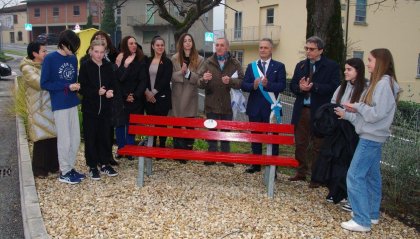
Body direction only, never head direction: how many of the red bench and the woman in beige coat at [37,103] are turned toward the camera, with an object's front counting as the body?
1

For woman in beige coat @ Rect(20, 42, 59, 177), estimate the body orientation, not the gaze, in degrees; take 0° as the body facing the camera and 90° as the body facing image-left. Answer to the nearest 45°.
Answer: approximately 270°

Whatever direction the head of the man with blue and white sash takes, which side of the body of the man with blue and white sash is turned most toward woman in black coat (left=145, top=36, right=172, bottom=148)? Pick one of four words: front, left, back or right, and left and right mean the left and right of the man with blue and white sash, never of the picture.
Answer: right

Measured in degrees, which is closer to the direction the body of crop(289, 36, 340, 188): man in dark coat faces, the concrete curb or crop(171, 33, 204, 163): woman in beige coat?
the concrete curb

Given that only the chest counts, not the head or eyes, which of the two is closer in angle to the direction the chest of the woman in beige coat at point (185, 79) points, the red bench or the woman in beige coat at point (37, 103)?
the red bench

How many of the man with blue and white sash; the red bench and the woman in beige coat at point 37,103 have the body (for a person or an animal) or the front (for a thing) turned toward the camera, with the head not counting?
2

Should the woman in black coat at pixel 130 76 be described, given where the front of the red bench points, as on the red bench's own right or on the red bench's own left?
on the red bench's own right

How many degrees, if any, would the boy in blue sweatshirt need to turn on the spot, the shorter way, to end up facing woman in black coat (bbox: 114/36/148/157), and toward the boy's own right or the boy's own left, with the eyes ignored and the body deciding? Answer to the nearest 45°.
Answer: approximately 90° to the boy's own left

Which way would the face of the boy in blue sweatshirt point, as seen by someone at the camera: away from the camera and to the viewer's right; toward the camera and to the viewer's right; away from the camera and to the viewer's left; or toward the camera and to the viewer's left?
toward the camera and to the viewer's right

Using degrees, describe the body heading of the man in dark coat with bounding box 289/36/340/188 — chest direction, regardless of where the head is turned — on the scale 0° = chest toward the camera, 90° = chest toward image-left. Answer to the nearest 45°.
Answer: approximately 45°

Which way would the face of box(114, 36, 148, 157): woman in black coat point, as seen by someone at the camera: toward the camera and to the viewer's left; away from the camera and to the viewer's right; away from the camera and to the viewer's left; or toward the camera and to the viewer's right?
toward the camera and to the viewer's right
